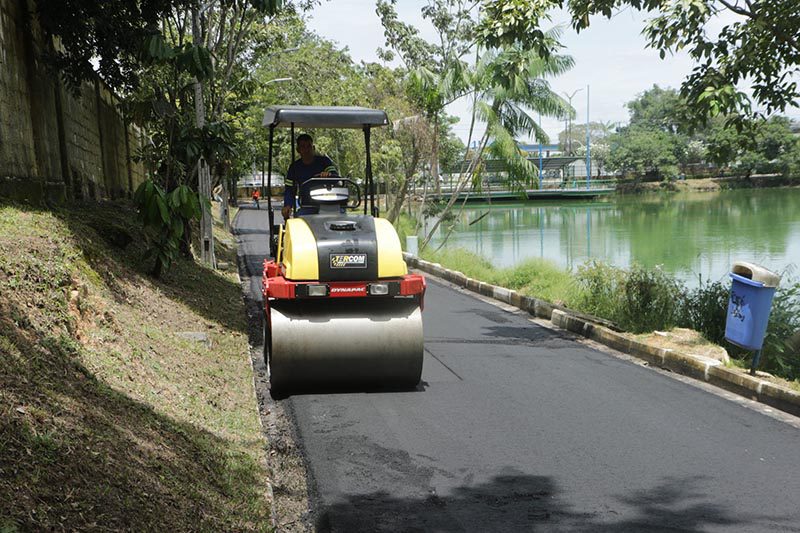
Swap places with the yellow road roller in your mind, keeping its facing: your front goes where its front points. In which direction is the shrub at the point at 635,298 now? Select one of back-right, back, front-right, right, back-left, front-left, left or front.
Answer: back-left

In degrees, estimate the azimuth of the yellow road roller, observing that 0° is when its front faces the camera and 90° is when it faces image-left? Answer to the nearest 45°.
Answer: approximately 0°

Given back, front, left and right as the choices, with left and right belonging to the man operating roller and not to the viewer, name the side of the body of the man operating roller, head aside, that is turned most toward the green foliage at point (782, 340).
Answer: left

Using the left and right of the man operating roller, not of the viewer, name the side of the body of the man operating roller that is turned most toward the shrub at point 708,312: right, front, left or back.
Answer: left

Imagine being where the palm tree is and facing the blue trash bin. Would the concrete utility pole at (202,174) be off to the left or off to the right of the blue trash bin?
right
